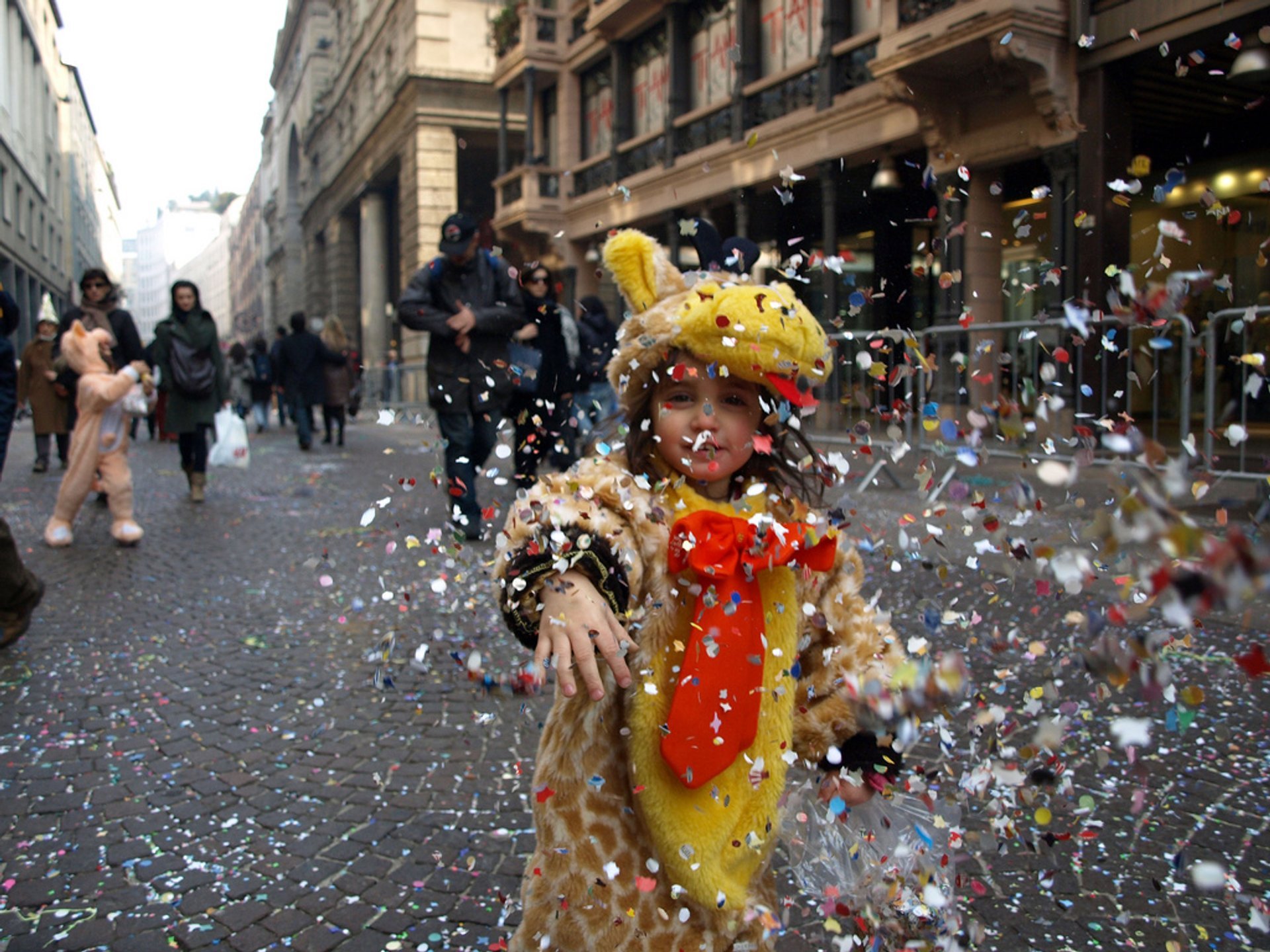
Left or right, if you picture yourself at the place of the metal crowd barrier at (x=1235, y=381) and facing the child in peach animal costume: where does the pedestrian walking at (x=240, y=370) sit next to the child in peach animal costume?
right

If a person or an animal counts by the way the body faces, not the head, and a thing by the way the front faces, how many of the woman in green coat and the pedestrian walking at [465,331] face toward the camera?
2

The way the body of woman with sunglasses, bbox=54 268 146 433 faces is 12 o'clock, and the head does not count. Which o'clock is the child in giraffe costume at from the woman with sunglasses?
The child in giraffe costume is roughly at 12 o'clock from the woman with sunglasses.

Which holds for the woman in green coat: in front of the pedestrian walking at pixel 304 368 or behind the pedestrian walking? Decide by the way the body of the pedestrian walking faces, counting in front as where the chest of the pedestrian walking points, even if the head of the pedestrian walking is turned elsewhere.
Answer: behind

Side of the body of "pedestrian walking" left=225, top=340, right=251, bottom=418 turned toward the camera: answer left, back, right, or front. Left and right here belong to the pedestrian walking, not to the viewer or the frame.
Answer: back

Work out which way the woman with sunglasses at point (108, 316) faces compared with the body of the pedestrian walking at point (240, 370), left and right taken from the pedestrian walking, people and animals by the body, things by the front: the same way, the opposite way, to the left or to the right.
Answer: the opposite way

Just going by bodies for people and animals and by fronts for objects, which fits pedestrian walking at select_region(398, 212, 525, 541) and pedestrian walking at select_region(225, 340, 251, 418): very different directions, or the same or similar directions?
very different directions

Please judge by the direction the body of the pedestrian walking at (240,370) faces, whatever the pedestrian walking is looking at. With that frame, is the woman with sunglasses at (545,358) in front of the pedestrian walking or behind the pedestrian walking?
behind

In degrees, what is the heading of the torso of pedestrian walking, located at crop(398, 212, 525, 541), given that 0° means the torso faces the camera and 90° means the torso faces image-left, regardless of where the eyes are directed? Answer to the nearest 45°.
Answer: approximately 0°

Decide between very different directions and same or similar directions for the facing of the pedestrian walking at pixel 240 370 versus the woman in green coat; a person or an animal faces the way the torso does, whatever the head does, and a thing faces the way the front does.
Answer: very different directions
